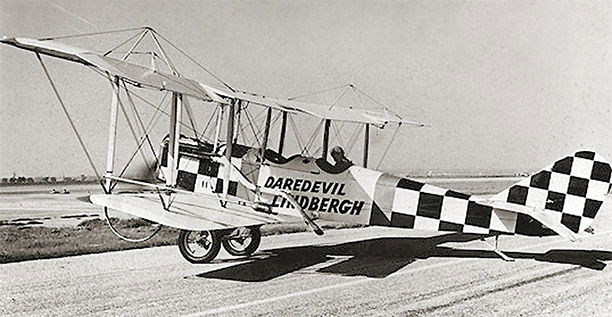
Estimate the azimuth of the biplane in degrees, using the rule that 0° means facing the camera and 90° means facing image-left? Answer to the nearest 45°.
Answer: approximately 135°
